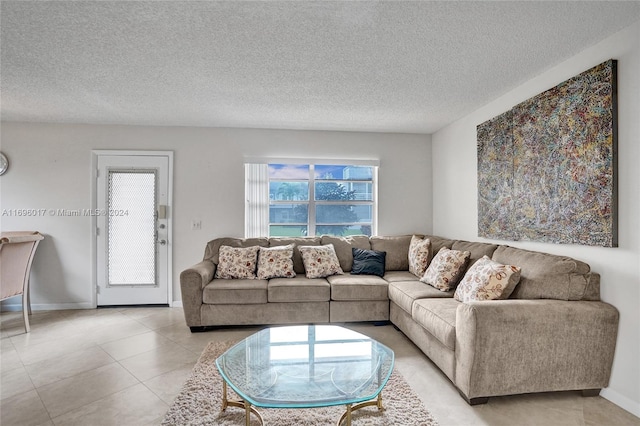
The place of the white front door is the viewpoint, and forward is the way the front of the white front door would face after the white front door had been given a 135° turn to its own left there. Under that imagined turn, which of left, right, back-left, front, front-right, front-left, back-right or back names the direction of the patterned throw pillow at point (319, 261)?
right

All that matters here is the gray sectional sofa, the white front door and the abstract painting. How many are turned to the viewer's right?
0

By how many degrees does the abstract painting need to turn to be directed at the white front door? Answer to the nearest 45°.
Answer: approximately 45° to its right

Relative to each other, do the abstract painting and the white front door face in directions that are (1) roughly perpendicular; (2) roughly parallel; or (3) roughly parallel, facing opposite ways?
roughly perpendicular

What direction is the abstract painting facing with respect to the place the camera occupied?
facing the viewer and to the left of the viewer

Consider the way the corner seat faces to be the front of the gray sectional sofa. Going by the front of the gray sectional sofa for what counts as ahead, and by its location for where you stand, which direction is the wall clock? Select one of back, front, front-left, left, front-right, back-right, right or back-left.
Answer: front-right

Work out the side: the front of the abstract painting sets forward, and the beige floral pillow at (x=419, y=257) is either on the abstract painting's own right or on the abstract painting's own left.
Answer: on the abstract painting's own right

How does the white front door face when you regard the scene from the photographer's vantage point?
facing the viewer

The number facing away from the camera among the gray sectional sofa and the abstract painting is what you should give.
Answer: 0
